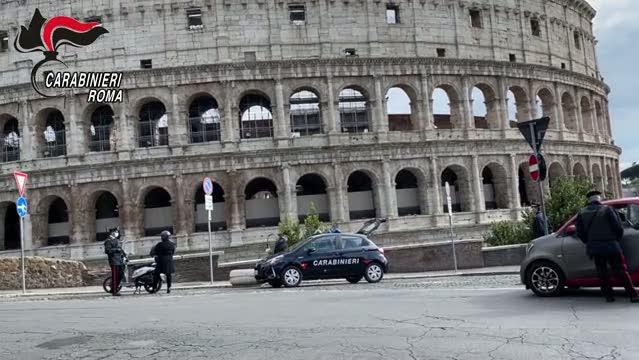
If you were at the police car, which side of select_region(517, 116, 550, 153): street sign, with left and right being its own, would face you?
left

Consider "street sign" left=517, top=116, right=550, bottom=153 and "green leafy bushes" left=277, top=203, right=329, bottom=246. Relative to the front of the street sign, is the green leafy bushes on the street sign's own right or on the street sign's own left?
on the street sign's own left

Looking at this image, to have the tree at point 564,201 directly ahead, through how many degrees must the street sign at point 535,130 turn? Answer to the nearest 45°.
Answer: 0° — it already faces it

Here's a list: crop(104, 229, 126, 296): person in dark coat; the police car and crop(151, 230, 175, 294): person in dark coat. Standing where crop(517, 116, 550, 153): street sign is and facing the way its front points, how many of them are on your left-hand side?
3

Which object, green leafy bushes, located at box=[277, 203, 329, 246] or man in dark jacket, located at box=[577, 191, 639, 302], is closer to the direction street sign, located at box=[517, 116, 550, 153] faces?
the green leafy bushes

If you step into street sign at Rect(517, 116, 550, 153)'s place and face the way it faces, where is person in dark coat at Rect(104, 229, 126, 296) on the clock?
The person in dark coat is roughly at 9 o'clock from the street sign.

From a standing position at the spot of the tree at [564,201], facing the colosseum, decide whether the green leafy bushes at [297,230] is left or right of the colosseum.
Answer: left

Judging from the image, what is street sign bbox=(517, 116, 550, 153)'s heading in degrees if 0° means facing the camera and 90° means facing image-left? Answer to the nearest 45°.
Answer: approximately 180°

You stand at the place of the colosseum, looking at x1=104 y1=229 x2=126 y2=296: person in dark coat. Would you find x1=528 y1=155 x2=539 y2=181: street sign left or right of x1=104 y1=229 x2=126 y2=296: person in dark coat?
left

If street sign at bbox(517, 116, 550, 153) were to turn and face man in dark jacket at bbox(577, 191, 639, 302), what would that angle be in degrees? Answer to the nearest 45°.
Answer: approximately 180°

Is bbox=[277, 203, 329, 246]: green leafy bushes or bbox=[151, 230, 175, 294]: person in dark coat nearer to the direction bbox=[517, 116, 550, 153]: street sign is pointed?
the green leafy bushes
